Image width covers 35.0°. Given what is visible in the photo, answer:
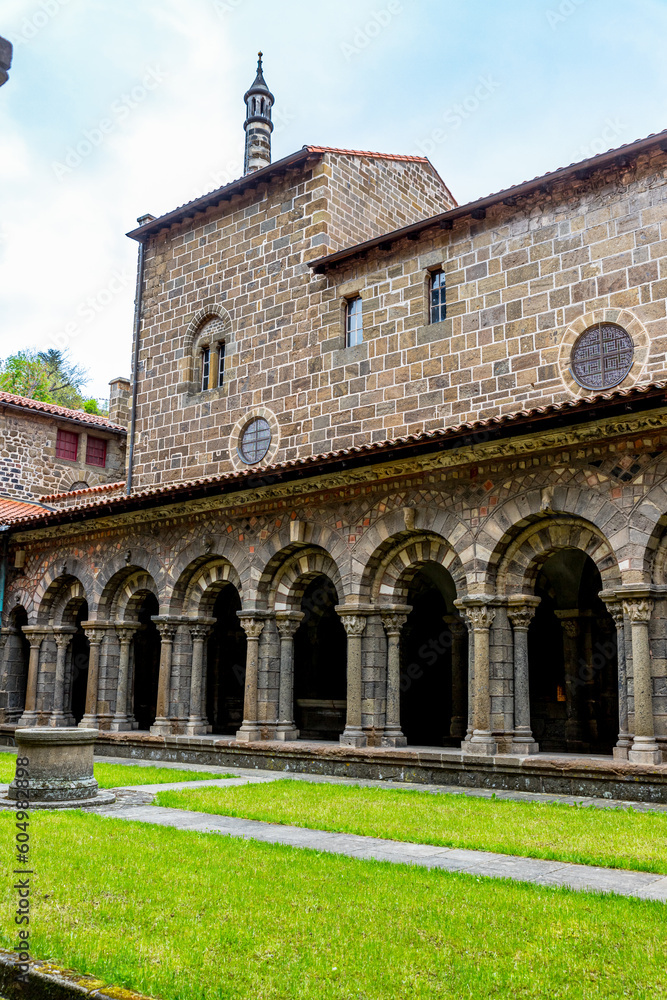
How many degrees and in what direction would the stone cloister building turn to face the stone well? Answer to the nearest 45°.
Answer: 0° — it already faces it

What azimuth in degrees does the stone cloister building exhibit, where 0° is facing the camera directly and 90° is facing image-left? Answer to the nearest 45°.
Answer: approximately 45°
